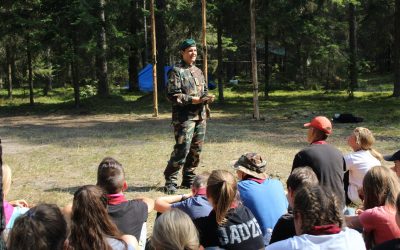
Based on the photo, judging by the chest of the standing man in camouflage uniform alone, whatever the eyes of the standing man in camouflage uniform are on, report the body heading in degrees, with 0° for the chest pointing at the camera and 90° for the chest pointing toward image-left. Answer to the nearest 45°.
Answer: approximately 315°

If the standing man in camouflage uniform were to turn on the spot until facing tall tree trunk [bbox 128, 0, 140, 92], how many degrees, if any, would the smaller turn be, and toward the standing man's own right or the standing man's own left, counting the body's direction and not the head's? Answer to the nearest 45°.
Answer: approximately 135° to the standing man's own left

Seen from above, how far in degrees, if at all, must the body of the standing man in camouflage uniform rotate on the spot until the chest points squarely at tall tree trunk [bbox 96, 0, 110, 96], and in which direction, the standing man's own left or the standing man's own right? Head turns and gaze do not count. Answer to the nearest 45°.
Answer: approximately 135° to the standing man's own left

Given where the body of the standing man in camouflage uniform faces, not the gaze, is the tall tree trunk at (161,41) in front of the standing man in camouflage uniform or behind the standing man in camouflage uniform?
behind
